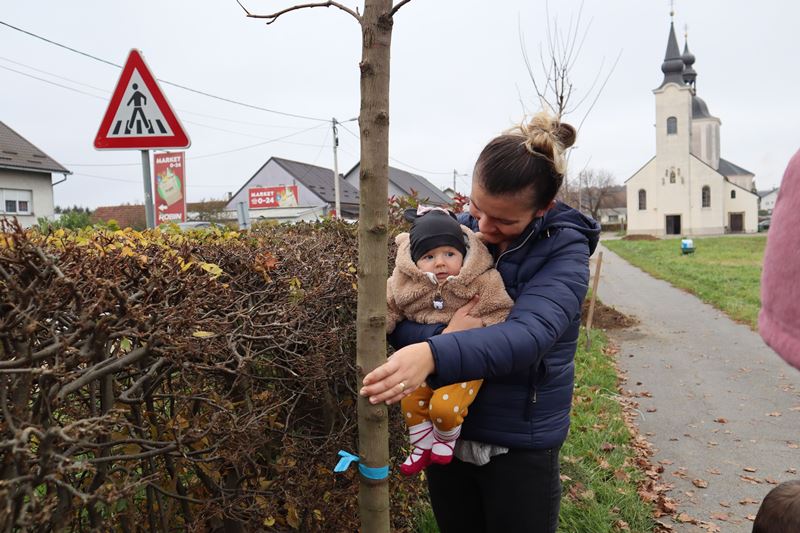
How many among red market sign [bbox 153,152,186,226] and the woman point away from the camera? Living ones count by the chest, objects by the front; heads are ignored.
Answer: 0

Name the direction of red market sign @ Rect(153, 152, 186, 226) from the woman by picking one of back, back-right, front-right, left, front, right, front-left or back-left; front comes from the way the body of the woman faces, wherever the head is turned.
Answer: right

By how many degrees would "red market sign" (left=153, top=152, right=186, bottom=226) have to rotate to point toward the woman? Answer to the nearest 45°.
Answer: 0° — it already faces them

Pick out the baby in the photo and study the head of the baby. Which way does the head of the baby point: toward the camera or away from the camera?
toward the camera

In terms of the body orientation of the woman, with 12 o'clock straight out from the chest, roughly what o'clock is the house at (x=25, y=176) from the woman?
The house is roughly at 3 o'clock from the woman.

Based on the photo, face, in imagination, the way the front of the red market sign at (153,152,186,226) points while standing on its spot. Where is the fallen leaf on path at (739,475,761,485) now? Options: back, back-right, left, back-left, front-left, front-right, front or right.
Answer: front-left

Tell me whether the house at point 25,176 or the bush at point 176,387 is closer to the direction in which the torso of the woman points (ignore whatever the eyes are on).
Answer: the bush

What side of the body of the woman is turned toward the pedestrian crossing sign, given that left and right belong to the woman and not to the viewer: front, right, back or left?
right

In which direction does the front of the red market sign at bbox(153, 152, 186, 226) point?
toward the camera

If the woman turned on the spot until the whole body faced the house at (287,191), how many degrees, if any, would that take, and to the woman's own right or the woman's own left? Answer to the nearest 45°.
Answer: approximately 135° to the woman's own right

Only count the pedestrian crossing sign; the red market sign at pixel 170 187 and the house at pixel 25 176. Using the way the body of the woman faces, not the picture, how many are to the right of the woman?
3

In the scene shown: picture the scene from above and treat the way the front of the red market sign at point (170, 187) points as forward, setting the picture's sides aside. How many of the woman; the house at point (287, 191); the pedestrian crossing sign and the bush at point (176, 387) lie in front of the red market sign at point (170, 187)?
3

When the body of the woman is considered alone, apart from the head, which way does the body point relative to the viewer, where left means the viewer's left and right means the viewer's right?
facing the viewer and to the left of the viewer
